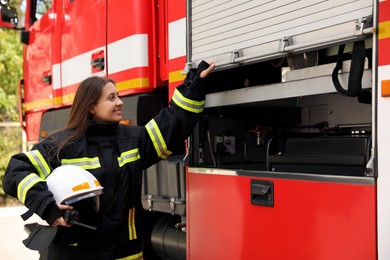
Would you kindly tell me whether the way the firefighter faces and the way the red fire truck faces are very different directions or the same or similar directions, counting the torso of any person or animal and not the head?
very different directions

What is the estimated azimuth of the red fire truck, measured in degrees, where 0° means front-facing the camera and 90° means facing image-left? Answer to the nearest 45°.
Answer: approximately 135°

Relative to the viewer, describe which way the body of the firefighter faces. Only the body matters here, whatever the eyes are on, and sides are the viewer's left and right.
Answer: facing the viewer and to the right of the viewer
